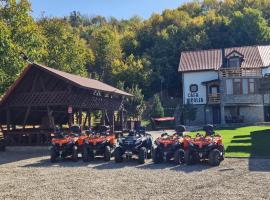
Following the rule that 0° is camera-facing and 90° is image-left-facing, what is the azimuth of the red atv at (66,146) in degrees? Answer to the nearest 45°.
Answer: approximately 45°

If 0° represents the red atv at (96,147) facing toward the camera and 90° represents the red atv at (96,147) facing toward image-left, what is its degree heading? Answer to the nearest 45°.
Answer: approximately 45°

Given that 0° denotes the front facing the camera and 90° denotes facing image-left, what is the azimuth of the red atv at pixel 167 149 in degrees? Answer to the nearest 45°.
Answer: approximately 45°

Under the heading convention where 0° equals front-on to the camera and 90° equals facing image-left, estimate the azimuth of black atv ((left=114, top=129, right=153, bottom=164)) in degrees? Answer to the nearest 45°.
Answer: approximately 45°

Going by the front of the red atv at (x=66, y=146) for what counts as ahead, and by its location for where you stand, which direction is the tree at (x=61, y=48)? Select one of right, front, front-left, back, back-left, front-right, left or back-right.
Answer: back-right

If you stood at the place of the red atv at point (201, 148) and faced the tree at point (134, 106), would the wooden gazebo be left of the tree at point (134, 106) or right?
left

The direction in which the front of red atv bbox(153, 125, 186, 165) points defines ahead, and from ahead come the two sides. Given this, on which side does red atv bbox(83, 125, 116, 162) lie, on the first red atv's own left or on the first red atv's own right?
on the first red atv's own right

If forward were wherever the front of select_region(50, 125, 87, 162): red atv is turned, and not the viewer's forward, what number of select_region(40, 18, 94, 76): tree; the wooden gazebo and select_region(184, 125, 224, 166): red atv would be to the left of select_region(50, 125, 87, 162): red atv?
1

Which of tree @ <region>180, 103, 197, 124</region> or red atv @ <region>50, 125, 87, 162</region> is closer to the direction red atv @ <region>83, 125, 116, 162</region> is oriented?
the red atv

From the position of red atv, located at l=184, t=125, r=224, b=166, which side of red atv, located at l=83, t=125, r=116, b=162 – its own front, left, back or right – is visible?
left

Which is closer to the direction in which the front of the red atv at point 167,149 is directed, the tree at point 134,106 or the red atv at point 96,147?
the red atv
